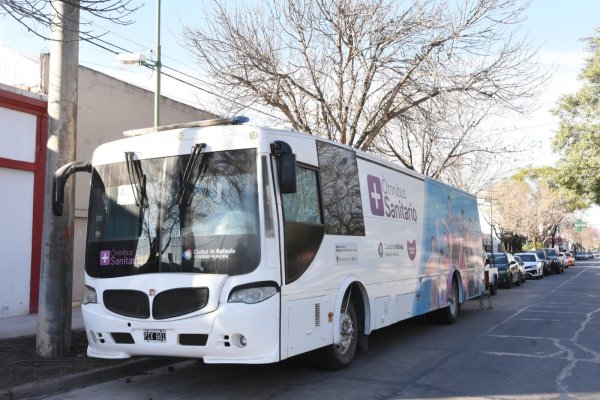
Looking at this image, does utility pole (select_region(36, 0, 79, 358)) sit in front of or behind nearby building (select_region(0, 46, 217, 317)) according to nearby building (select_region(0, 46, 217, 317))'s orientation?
in front

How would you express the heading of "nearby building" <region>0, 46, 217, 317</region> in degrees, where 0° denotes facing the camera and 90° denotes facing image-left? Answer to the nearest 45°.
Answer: approximately 315°

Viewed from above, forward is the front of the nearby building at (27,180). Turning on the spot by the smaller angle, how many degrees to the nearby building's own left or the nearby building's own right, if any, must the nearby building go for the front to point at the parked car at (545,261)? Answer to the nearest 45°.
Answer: approximately 90° to the nearby building's own left

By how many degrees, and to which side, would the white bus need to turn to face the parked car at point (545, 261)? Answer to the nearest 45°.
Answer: approximately 180°

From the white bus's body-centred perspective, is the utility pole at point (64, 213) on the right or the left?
on its right

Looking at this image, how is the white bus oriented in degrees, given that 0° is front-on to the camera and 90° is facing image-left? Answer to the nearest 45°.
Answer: approximately 45°

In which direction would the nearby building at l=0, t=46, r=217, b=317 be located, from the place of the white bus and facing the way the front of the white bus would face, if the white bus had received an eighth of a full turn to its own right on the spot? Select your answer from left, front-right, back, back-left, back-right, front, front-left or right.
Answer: front-right

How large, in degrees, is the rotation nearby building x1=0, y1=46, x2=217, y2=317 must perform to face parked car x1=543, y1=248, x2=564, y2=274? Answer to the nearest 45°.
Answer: approximately 90° to its left

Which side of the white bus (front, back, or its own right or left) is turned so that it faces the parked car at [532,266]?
back

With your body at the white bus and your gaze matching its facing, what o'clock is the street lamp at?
The street lamp is roughly at 4 o'clock from the white bus.

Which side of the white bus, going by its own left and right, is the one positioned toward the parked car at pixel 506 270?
back
